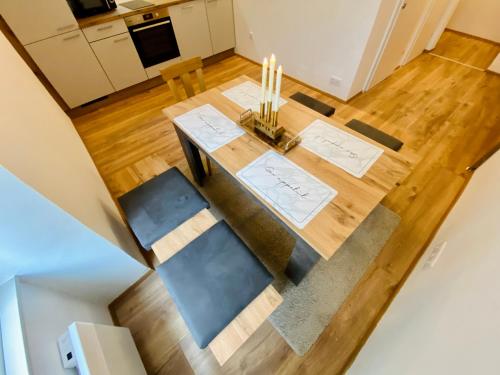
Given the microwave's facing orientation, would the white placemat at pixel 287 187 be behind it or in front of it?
in front

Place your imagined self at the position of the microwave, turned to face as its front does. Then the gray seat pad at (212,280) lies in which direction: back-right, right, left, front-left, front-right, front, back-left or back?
front-right

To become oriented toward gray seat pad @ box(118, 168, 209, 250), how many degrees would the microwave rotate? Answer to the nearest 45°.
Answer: approximately 45° to its right

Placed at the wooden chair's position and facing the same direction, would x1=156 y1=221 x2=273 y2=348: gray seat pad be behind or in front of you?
in front

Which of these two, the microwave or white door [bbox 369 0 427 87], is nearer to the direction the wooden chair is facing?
the white door

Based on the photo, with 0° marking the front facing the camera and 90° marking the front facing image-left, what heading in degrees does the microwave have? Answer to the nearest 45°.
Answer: approximately 315°

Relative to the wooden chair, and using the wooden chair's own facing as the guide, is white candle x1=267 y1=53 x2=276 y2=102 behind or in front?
in front

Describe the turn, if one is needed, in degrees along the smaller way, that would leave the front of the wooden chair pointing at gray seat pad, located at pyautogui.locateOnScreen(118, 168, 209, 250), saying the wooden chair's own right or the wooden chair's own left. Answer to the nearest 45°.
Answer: approximately 45° to the wooden chair's own right

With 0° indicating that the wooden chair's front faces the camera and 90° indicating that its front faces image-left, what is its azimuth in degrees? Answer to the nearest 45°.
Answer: approximately 315°
